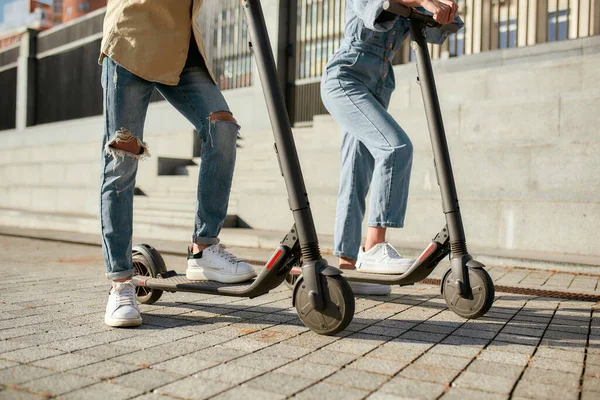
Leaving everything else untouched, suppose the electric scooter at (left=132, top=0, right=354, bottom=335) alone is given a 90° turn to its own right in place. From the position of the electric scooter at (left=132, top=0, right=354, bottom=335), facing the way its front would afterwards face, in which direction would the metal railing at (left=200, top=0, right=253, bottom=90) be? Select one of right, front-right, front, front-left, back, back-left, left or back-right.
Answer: back-right

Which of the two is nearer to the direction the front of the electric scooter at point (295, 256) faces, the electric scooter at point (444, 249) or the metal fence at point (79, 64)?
the electric scooter

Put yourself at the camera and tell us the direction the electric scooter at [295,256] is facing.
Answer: facing the viewer and to the right of the viewer

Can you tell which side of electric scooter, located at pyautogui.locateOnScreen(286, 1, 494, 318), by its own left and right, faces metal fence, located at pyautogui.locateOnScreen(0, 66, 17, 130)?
back

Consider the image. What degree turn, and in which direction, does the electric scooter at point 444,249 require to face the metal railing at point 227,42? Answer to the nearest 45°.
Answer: approximately 135° to its left

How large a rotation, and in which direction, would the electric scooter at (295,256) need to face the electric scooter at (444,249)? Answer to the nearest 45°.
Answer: approximately 90° to its left

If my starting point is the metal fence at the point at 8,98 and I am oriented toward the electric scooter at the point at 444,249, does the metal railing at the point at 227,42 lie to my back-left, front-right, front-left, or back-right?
front-left

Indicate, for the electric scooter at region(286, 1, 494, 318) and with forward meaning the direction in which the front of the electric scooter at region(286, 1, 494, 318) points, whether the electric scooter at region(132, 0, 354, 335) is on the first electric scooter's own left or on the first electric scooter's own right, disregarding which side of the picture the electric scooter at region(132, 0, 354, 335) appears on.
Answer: on the first electric scooter's own right

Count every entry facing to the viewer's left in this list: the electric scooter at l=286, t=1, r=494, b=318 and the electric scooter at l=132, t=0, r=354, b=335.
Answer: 0

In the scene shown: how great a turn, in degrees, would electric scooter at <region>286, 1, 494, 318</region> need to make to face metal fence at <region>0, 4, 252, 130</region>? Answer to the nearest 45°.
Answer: approximately 180°
